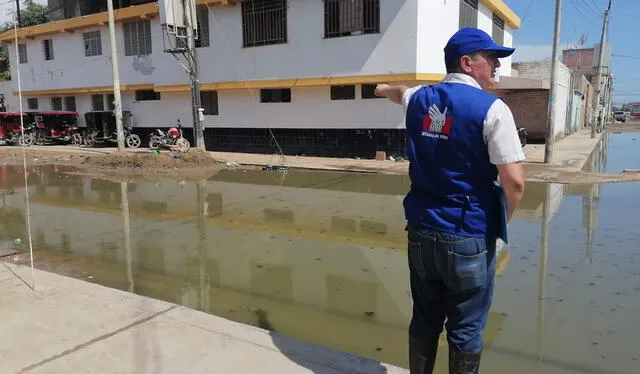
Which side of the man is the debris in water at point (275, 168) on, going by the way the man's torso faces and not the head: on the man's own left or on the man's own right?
on the man's own left

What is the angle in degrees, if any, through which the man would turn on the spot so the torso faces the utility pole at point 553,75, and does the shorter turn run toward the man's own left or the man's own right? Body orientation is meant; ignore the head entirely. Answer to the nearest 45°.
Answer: approximately 45° to the man's own left

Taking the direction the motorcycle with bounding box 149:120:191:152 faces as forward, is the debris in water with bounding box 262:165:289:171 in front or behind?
in front

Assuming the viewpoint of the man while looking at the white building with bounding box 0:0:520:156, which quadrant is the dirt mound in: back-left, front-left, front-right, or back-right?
front-left

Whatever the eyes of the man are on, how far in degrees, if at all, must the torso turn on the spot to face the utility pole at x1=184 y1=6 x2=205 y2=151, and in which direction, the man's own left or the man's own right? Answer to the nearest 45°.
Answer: approximately 90° to the man's own left

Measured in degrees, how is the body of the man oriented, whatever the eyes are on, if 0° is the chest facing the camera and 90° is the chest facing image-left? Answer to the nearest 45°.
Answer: approximately 225°

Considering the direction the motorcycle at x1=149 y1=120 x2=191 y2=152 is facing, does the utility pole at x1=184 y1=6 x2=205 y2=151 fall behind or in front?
in front

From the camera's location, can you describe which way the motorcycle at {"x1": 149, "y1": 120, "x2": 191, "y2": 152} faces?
facing the viewer and to the right of the viewer

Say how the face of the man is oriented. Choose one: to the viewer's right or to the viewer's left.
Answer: to the viewer's right
